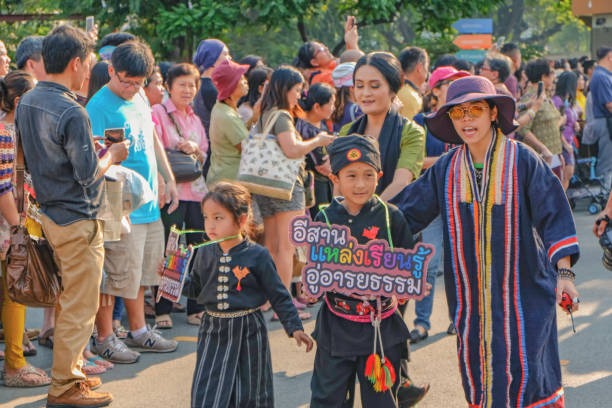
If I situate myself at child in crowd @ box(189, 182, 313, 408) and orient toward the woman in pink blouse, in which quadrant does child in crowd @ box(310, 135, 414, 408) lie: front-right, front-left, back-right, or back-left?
back-right

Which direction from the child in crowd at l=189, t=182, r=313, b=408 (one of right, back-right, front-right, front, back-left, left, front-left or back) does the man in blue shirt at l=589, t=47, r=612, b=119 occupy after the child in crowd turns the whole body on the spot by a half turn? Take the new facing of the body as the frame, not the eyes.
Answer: front

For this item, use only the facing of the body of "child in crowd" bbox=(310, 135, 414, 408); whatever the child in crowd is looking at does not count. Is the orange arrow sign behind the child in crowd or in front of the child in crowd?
behind

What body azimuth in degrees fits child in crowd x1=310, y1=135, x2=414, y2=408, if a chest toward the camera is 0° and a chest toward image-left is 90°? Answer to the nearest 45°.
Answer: approximately 0°

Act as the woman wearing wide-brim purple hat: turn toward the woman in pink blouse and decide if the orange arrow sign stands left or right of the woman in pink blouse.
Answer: right

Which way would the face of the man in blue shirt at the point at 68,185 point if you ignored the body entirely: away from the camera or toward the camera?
away from the camera

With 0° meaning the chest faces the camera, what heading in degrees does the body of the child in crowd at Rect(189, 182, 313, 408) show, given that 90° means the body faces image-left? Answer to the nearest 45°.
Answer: approximately 45°

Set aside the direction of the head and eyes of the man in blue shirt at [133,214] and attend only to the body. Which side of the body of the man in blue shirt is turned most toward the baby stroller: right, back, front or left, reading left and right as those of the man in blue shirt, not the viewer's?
left

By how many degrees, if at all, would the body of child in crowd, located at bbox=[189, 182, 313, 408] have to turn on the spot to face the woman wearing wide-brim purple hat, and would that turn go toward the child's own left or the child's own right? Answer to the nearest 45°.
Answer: approximately 90° to the child's own left
